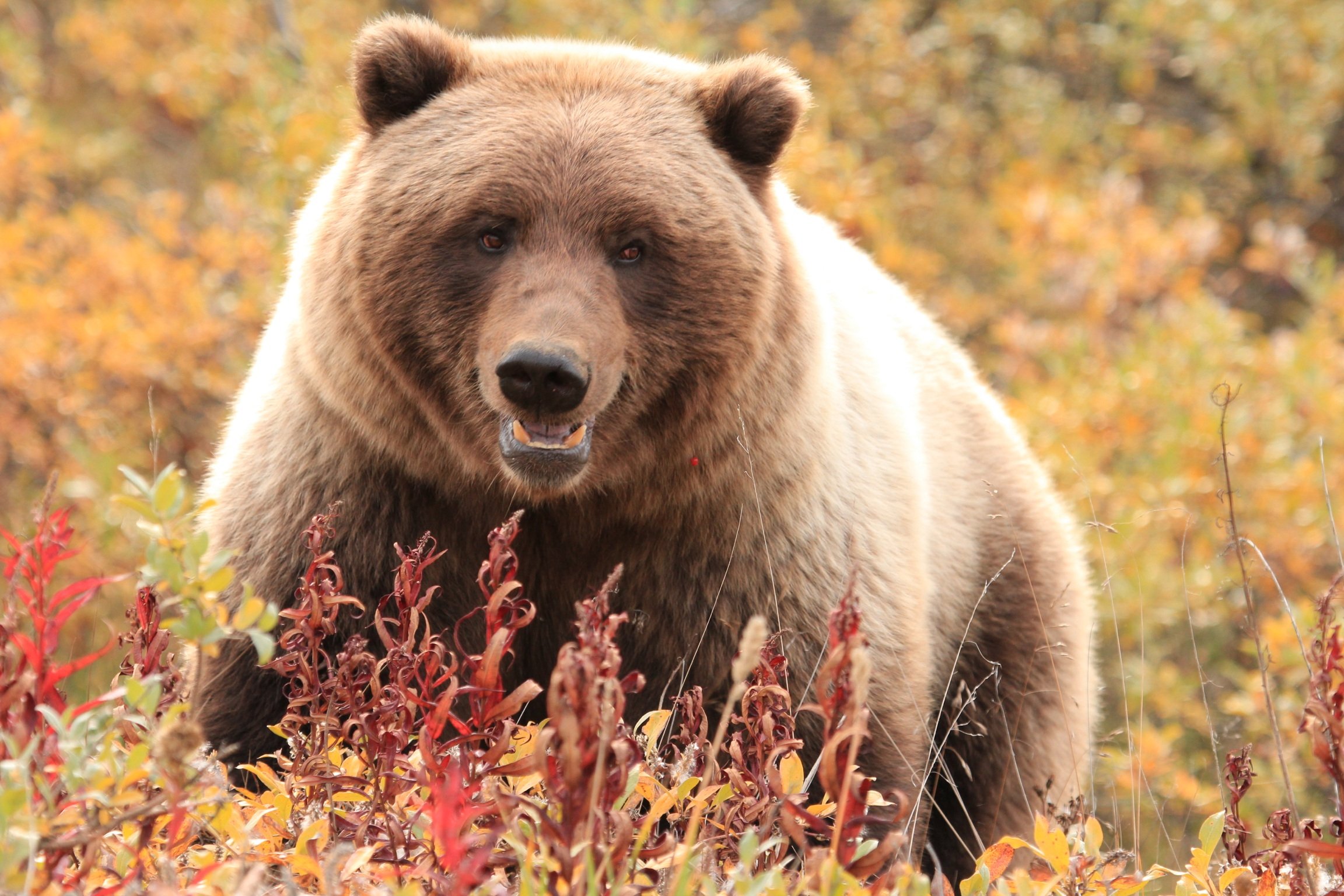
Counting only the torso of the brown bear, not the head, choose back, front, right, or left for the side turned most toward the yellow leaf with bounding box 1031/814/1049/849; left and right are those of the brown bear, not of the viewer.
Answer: left

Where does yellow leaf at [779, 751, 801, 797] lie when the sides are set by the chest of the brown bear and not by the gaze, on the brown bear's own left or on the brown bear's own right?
on the brown bear's own left

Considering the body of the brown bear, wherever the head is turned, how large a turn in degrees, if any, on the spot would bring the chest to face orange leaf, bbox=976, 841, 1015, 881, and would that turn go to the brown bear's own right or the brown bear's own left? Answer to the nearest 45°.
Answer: approximately 90° to the brown bear's own left

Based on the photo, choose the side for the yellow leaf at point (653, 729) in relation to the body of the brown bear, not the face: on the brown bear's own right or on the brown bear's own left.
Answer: on the brown bear's own left

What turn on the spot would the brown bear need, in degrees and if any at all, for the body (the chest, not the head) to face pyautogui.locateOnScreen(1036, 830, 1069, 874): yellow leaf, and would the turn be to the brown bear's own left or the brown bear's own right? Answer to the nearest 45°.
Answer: approximately 90° to the brown bear's own left

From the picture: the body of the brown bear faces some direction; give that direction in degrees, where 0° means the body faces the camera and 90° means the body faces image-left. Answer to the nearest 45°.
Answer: approximately 45°

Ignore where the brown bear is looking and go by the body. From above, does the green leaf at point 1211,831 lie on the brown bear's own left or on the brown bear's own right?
on the brown bear's own left

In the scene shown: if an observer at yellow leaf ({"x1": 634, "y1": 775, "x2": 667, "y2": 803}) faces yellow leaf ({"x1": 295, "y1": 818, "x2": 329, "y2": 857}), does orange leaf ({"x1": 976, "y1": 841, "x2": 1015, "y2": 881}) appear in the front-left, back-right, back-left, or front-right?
back-left

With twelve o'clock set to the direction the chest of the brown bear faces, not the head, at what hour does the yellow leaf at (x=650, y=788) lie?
The yellow leaf is roughly at 10 o'clock from the brown bear.

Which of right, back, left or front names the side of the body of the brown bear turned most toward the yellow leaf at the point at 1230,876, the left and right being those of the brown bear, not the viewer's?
left
